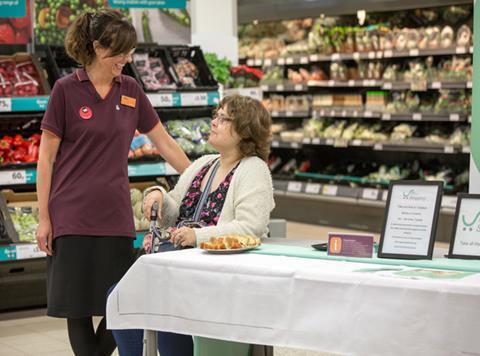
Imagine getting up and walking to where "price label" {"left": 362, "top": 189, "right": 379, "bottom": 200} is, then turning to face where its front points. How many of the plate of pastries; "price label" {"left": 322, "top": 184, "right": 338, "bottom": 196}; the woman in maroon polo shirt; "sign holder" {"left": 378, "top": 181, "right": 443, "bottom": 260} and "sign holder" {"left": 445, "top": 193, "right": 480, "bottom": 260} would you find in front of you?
4

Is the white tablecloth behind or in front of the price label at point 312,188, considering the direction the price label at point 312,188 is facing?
in front

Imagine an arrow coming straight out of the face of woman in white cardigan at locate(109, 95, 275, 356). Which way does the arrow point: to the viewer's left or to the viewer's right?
to the viewer's left
